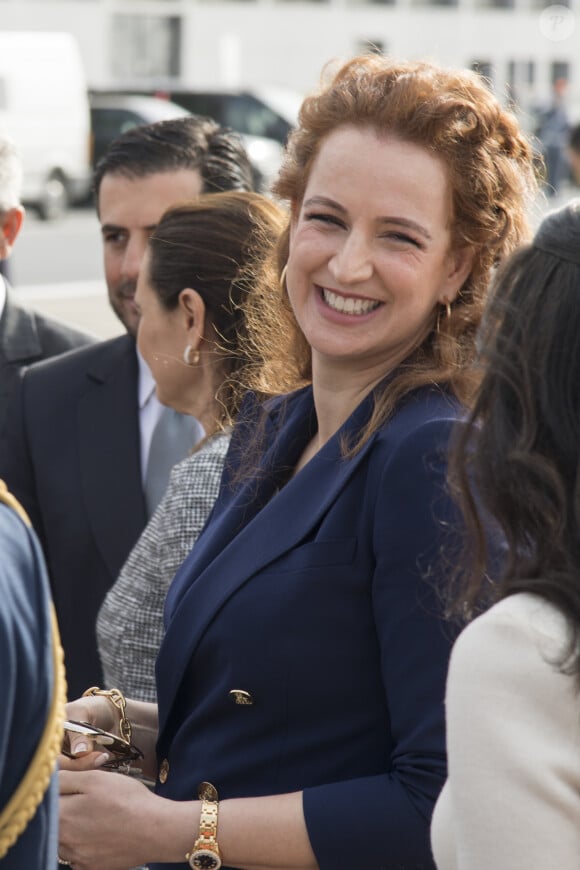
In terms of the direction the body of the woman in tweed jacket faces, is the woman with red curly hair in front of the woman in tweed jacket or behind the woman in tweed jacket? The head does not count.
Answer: behind

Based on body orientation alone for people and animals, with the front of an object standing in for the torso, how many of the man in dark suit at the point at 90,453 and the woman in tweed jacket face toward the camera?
1

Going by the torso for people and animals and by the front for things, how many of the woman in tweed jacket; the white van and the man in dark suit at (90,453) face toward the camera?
1

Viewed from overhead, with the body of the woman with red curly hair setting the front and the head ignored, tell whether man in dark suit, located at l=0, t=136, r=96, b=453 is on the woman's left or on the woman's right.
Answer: on the woman's right

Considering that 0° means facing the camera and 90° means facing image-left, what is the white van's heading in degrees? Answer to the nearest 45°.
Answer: approximately 90°

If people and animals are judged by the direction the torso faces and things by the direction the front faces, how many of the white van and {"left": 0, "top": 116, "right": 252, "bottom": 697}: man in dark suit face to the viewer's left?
1

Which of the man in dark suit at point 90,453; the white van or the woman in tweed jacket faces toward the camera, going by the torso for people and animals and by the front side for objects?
the man in dark suit

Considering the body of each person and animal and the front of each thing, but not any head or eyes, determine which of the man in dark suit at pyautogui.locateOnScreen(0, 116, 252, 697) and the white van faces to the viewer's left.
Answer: the white van
